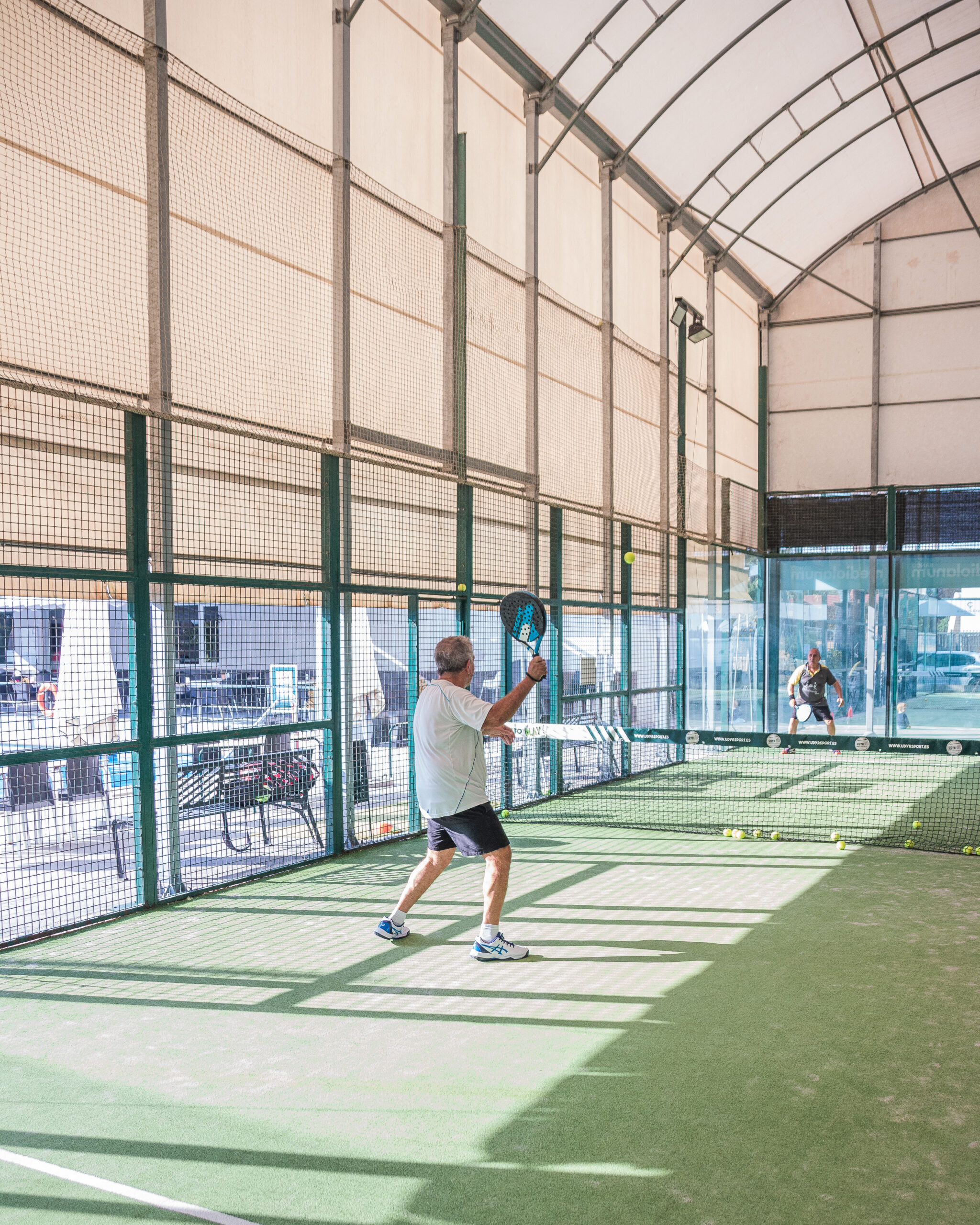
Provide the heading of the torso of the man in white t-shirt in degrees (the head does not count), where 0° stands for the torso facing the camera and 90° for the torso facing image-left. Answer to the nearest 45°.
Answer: approximately 225°

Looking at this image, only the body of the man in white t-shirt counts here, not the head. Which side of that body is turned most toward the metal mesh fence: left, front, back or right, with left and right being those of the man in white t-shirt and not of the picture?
left

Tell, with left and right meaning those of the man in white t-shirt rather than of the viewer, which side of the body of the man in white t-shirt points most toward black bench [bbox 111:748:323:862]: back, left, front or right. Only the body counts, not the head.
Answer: left

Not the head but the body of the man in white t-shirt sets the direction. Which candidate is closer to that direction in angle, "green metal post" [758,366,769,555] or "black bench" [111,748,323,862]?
the green metal post

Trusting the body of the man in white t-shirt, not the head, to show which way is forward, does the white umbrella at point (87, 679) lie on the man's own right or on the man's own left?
on the man's own left

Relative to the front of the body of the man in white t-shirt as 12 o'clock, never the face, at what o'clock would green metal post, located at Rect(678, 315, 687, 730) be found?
The green metal post is roughly at 11 o'clock from the man in white t-shirt.

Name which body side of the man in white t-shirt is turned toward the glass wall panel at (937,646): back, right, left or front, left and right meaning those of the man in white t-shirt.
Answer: front

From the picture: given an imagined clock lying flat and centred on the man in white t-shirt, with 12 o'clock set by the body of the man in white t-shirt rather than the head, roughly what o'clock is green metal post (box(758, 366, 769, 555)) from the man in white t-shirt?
The green metal post is roughly at 11 o'clock from the man in white t-shirt.

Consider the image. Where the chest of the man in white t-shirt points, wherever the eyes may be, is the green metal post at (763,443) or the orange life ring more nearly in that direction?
the green metal post

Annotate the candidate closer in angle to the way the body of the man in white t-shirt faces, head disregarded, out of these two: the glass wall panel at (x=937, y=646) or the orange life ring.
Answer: the glass wall panel
